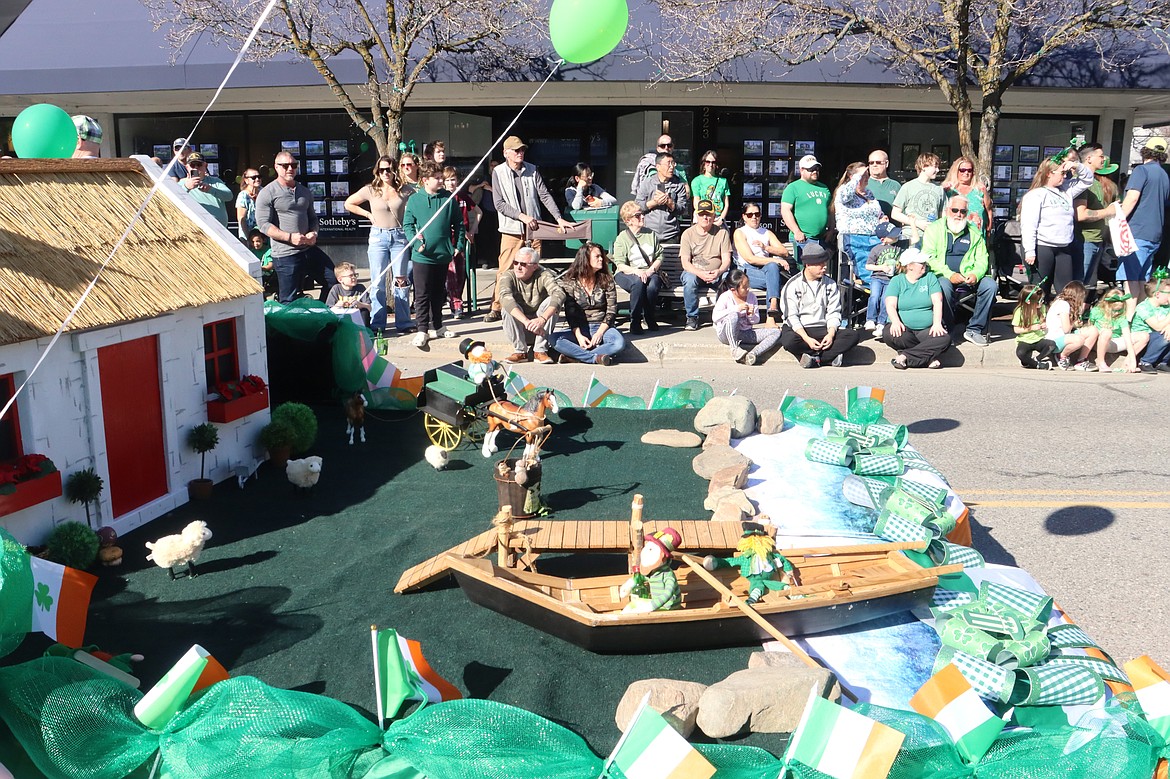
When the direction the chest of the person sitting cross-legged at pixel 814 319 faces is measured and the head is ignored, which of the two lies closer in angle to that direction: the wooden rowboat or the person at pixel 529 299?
the wooden rowboat

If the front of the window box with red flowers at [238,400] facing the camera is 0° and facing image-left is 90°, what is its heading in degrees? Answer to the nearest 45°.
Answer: approximately 315°

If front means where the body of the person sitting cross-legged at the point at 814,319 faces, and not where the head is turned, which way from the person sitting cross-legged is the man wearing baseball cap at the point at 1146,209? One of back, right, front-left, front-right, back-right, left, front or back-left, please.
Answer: back-left

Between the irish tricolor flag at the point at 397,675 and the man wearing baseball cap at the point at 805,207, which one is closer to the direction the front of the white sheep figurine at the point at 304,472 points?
the irish tricolor flag

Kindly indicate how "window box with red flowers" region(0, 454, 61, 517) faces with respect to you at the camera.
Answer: facing the viewer and to the right of the viewer

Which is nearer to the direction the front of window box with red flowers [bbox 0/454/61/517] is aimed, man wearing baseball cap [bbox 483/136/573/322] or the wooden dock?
the wooden dock

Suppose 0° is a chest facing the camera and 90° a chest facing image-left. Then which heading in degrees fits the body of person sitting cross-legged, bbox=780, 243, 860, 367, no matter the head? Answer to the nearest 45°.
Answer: approximately 0°

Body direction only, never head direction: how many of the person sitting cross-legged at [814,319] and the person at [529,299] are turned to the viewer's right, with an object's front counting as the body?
0

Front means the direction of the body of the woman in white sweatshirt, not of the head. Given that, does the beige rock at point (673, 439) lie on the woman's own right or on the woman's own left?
on the woman's own right

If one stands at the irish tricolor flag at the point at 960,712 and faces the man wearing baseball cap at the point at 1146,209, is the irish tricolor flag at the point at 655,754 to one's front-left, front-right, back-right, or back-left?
back-left
